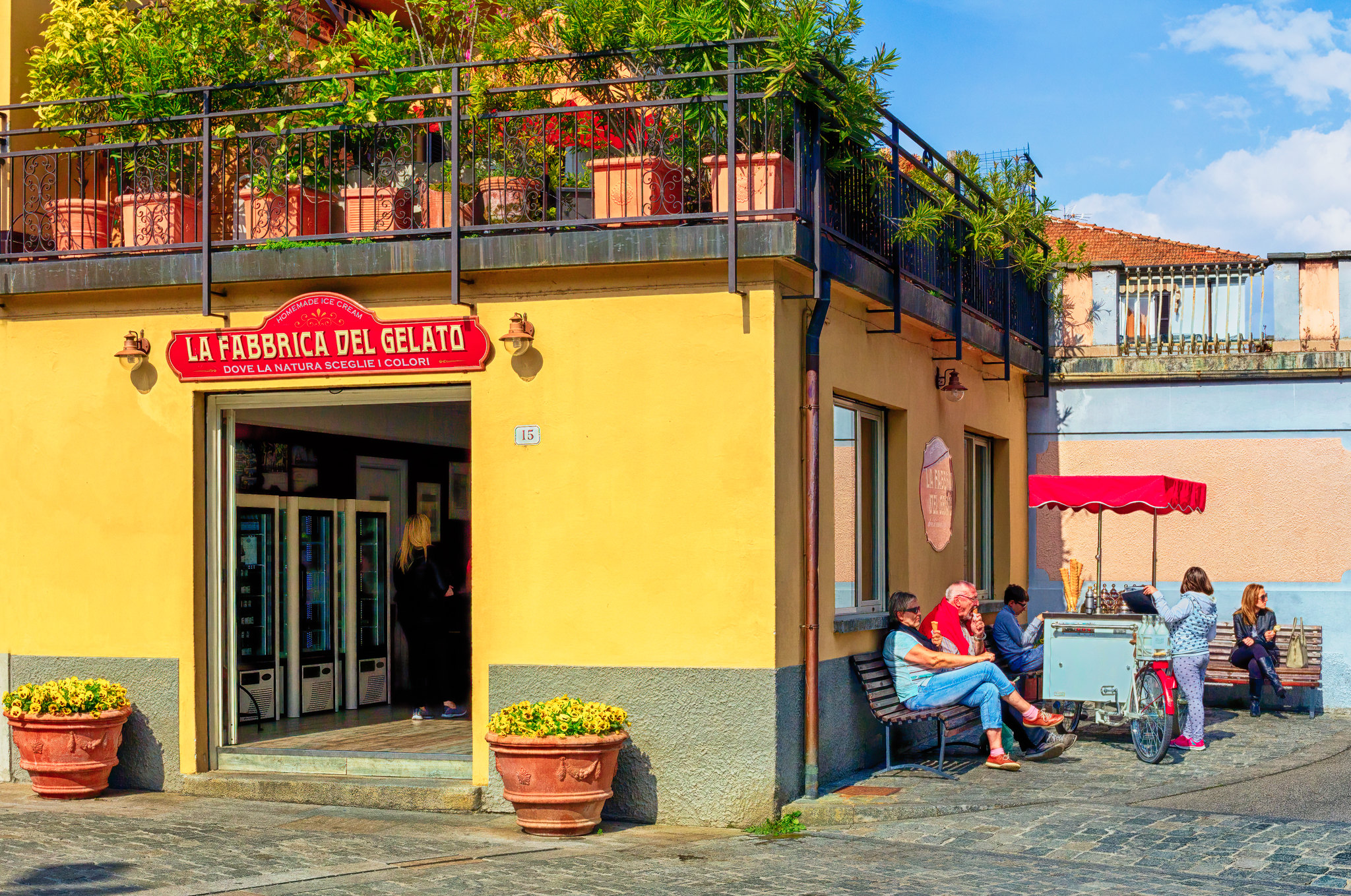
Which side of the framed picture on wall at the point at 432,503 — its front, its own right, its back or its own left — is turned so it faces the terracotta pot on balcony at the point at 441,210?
front

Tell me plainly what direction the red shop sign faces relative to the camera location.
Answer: facing the viewer

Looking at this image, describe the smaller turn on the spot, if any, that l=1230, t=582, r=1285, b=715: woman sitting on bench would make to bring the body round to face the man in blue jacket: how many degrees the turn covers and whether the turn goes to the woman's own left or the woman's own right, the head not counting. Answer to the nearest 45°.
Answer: approximately 45° to the woman's own right

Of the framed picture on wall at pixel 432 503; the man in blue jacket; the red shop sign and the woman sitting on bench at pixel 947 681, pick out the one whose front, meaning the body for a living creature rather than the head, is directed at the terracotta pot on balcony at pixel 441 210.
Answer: the framed picture on wall

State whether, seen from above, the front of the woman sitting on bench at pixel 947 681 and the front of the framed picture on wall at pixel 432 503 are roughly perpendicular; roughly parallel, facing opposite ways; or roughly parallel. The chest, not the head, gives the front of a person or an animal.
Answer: roughly perpendicular

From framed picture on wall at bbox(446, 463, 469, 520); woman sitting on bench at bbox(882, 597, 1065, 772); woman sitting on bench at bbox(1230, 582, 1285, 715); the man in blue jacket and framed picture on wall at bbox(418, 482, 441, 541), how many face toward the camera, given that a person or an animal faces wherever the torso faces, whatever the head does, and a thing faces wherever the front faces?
3

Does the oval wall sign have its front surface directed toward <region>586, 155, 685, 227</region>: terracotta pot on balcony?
no

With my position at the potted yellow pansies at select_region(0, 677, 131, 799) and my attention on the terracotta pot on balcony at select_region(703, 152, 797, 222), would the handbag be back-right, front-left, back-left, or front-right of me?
front-left

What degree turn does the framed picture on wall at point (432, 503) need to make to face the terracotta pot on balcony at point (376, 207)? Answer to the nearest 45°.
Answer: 0° — it already faces it

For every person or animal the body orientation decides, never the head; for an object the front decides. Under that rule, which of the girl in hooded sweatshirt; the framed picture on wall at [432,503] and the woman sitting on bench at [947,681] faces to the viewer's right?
the woman sitting on bench

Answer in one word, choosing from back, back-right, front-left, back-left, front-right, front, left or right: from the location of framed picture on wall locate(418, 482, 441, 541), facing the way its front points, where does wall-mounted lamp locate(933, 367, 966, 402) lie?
front-left

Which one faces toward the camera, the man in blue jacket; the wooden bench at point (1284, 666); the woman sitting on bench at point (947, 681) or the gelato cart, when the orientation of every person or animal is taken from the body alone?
the wooden bench

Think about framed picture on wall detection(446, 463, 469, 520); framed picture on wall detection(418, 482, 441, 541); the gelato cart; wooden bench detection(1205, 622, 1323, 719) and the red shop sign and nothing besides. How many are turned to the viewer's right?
0

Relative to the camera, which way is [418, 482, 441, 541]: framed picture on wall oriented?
toward the camera

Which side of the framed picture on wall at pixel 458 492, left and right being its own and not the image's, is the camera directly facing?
front
